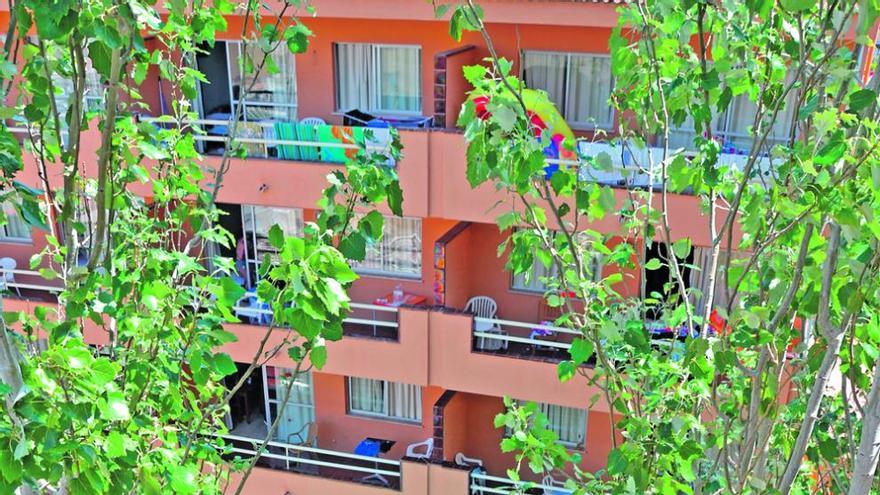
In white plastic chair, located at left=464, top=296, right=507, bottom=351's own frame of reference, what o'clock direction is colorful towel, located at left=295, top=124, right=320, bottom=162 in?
The colorful towel is roughly at 4 o'clock from the white plastic chair.

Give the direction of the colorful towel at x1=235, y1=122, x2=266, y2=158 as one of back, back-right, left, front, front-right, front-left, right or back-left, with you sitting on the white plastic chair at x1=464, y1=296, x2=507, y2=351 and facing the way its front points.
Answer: back-right

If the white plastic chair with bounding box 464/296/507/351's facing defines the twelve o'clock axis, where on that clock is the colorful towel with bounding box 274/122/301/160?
The colorful towel is roughly at 4 o'clock from the white plastic chair.

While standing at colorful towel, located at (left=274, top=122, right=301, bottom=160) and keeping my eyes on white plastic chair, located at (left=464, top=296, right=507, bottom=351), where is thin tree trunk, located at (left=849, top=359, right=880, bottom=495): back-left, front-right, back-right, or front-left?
front-right

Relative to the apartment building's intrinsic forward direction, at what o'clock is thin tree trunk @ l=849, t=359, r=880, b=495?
The thin tree trunk is roughly at 10 o'clock from the apartment building.

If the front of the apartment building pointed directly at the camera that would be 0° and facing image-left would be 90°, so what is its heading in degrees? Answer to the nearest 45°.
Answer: approximately 45°

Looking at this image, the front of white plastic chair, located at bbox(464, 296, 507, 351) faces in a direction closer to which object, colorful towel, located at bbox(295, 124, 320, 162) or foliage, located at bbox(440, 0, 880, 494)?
the foliage

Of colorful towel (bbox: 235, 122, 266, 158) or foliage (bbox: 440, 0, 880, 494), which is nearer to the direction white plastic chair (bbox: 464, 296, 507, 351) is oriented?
the foliage
